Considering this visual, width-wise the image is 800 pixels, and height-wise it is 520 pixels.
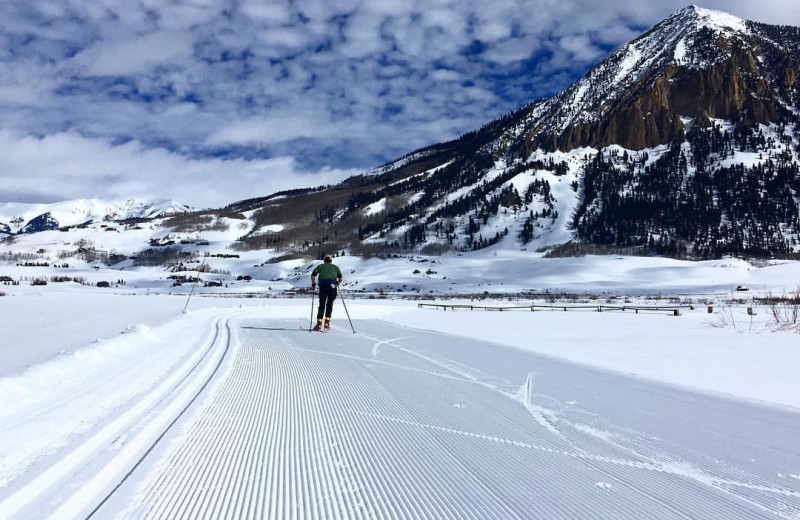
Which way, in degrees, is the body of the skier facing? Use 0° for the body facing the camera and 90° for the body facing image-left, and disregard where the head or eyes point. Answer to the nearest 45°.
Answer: approximately 180°
